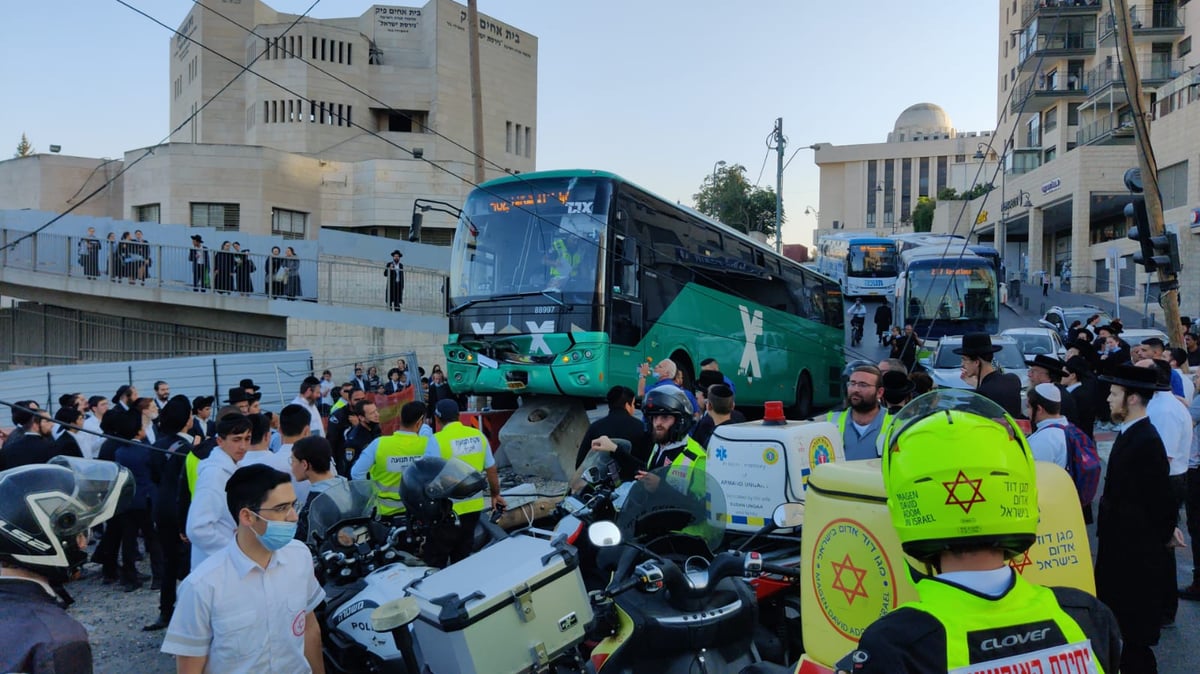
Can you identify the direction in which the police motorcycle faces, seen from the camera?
facing away from the viewer and to the left of the viewer

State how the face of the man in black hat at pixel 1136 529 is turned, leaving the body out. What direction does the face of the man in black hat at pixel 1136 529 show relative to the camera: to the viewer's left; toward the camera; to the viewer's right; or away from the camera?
to the viewer's left

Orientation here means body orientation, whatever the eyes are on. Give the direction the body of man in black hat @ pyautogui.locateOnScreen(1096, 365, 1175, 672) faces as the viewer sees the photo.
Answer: to the viewer's left

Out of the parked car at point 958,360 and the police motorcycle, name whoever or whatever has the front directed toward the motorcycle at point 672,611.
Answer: the parked car

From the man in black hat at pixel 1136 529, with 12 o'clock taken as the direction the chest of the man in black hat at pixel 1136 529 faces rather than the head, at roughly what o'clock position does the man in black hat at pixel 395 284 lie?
the man in black hat at pixel 395 284 is roughly at 1 o'clock from the man in black hat at pixel 1136 529.

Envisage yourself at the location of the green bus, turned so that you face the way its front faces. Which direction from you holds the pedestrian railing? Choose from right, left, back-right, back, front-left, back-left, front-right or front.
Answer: right

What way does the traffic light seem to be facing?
to the viewer's left

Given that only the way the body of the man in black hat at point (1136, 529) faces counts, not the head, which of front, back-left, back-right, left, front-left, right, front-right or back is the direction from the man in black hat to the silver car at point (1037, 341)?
right

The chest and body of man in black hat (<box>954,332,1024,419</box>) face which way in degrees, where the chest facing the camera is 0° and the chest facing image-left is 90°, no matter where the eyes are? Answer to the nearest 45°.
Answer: approximately 90°

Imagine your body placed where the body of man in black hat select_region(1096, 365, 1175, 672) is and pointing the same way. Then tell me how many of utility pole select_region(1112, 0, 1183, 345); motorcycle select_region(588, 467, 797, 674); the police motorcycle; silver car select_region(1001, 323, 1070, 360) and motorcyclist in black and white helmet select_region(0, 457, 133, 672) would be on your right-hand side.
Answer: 2

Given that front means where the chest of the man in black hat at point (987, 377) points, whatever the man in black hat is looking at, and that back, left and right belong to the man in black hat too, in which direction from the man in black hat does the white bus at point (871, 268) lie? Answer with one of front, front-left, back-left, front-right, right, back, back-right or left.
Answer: right

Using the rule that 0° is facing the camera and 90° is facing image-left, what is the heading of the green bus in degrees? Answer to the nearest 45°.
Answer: approximately 45°
